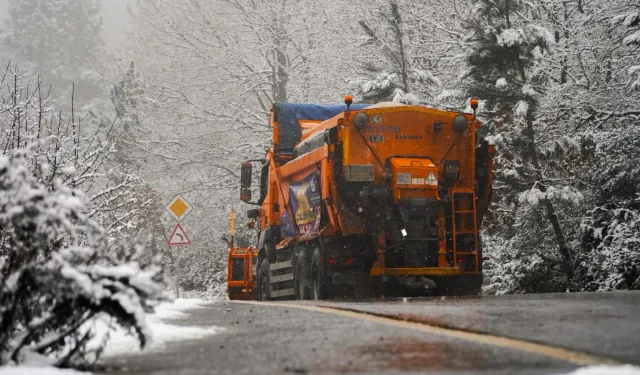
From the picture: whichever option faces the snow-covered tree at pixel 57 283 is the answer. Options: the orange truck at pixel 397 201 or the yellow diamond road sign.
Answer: the yellow diamond road sign

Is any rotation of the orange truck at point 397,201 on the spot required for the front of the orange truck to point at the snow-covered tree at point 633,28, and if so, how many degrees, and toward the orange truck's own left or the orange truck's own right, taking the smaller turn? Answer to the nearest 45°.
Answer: approximately 90° to the orange truck's own right

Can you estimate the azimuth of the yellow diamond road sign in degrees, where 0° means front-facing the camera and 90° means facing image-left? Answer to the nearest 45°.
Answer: approximately 0°

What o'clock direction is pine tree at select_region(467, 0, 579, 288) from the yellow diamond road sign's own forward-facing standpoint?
The pine tree is roughly at 10 o'clock from the yellow diamond road sign.

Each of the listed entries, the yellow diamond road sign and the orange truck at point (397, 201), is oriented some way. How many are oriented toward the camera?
1

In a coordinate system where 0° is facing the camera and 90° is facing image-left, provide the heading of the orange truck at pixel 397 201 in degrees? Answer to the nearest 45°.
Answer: approximately 135°

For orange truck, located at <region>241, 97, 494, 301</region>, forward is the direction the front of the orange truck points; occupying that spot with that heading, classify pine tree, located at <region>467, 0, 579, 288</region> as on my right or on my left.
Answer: on my right

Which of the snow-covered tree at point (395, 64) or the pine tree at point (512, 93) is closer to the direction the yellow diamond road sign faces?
the pine tree

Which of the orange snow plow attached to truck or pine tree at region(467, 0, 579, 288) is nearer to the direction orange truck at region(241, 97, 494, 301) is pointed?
the orange snow plow attached to truck

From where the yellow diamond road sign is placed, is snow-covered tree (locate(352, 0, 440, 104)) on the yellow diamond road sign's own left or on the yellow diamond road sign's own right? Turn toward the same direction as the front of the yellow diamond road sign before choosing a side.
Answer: on the yellow diamond road sign's own left

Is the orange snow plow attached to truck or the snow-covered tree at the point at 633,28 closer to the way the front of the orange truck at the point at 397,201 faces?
the orange snow plow attached to truck

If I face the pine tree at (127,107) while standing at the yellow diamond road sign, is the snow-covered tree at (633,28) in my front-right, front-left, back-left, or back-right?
back-right
